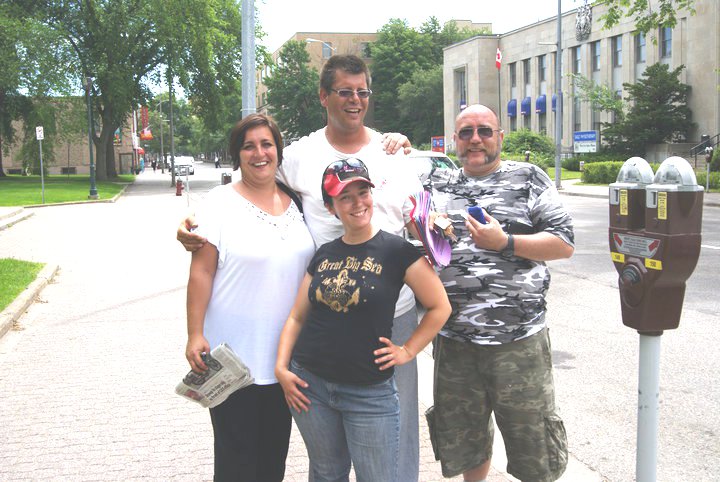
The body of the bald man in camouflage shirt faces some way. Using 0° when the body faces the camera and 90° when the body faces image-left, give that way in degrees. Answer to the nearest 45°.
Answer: approximately 0°

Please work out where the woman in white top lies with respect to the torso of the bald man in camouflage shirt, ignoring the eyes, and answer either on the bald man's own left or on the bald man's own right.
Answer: on the bald man's own right

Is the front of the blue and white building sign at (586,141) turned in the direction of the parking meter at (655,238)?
yes

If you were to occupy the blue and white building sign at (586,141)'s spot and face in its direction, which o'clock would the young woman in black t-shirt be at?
The young woman in black t-shirt is roughly at 12 o'clock from the blue and white building sign.

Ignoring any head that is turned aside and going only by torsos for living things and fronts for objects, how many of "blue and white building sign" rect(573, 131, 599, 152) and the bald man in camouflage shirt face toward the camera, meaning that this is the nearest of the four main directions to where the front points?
2

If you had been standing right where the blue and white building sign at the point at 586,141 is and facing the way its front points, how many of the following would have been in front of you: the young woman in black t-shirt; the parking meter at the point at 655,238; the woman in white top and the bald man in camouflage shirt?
4

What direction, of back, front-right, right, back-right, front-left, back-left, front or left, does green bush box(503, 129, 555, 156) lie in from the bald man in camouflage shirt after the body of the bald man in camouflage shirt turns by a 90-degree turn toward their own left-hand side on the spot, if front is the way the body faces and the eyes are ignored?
left

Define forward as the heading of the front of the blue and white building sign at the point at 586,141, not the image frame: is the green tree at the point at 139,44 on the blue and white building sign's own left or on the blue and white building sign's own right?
on the blue and white building sign's own right

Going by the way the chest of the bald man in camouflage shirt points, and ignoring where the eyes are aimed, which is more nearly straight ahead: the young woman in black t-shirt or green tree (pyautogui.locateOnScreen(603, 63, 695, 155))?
the young woman in black t-shirt
